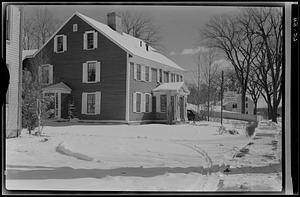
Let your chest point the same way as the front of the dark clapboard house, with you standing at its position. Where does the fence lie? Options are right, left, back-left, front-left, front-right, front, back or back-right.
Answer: front-left
